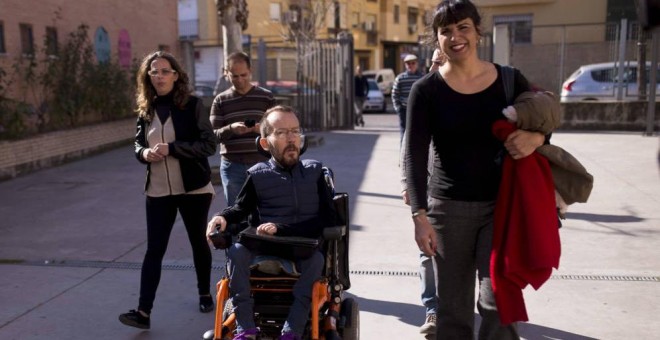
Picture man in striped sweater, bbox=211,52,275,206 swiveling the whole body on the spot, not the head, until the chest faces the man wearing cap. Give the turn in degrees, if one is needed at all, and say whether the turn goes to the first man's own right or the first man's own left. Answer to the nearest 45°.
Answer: approximately 135° to the first man's own left

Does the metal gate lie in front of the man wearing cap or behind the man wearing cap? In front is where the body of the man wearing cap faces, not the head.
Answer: behind

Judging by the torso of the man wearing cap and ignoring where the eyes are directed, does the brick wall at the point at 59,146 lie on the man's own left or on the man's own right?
on the man's own right

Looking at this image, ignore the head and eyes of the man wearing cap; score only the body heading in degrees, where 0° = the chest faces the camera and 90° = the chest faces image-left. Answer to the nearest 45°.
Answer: approximately 0°

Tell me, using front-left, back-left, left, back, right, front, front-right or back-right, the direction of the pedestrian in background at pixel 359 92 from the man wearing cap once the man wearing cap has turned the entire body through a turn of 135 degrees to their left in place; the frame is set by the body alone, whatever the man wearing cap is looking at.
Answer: front-left

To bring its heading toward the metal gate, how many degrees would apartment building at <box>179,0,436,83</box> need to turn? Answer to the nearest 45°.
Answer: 0° — it already faces it

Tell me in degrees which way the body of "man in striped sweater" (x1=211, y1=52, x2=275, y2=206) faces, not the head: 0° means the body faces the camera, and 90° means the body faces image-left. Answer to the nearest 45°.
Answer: approximately 0°

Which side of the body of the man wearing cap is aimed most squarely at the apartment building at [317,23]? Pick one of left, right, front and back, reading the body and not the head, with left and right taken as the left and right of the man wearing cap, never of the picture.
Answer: back

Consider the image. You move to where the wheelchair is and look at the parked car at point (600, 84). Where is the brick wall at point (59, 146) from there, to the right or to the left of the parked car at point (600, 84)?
left
